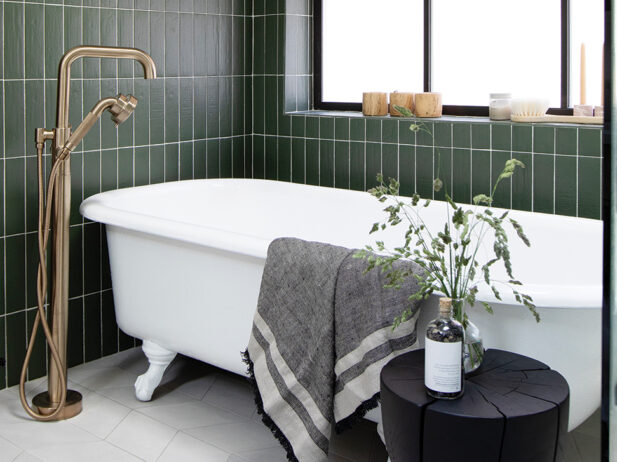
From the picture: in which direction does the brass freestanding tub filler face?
to the viewer's right

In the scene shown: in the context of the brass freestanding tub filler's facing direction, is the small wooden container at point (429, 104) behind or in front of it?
in front
